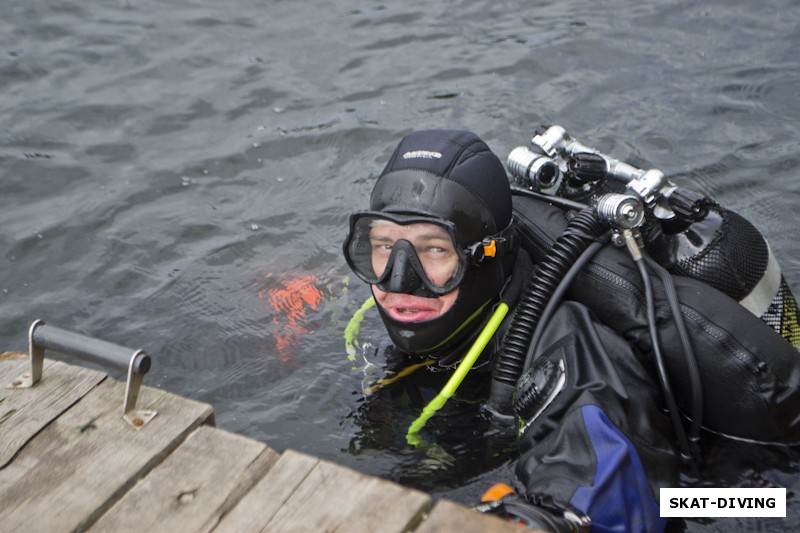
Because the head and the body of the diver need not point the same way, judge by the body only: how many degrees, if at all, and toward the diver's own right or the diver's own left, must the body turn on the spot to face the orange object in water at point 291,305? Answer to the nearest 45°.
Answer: approximately 90° to the diver's own right

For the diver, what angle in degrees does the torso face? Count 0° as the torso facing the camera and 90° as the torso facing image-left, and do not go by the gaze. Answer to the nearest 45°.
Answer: approximately 45°

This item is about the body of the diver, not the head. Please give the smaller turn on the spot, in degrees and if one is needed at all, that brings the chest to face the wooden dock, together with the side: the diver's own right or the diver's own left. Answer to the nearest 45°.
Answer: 0° — they already face it

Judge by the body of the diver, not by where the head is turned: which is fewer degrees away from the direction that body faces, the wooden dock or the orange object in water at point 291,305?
the wooden dock
